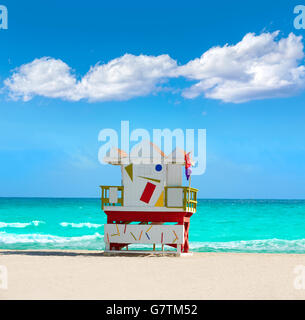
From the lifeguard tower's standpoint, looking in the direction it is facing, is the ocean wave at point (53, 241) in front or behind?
in front

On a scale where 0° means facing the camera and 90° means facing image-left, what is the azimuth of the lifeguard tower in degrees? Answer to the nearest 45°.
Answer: approximately 180°

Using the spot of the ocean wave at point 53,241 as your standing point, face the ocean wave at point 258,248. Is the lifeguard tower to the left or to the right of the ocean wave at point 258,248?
right

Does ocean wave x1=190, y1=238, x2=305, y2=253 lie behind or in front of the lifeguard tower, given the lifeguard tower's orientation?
in front
